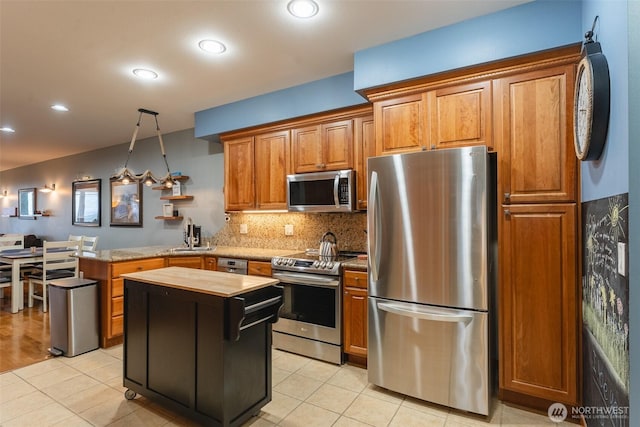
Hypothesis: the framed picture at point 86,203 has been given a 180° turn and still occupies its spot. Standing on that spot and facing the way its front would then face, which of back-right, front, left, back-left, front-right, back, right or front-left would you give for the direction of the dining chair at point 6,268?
back

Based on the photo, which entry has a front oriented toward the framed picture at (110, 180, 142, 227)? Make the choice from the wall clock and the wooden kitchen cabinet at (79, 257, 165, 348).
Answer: the wall clock

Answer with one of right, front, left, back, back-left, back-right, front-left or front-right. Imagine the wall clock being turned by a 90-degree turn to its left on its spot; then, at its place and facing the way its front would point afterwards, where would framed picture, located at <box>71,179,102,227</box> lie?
right

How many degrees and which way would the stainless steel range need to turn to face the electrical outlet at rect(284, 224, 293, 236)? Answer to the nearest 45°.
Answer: approximately 135° to its right

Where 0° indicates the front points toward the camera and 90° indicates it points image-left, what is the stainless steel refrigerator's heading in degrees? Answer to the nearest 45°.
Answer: approximately 45°

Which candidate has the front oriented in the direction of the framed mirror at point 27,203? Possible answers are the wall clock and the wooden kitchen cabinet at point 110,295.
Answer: the wall clock

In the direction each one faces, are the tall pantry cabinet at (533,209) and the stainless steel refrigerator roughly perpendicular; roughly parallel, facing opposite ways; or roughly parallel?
roughly parallel

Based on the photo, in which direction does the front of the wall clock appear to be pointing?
to the viewer's left

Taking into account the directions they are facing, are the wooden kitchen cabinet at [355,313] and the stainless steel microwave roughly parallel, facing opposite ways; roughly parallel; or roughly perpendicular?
roughly parallel

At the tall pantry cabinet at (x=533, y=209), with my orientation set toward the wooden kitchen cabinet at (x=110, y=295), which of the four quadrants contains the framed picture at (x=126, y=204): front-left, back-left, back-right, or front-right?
front-right

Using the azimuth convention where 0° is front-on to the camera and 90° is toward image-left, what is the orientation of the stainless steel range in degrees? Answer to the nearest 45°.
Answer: approximately 45°

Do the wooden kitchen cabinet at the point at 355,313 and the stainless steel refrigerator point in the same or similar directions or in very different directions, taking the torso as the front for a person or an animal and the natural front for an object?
same or similar directions
